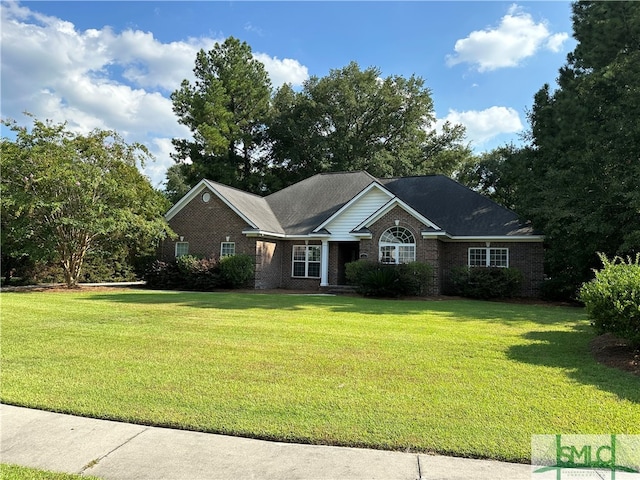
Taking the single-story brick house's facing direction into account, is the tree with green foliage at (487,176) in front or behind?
behind

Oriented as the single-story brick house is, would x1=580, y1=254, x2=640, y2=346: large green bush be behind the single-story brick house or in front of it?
in front

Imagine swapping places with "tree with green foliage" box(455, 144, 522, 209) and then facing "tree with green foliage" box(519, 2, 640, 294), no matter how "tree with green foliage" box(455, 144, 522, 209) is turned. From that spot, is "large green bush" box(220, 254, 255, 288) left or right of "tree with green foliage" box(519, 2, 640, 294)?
right

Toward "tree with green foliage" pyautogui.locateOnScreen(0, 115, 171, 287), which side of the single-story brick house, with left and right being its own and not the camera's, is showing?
right

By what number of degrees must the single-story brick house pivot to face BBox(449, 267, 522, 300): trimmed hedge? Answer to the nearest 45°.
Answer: approximately 45° to its left

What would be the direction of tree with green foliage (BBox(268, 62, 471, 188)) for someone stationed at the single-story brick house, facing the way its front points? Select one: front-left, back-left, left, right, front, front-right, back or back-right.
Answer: back

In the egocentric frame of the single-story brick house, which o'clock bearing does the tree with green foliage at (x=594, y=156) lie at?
The tree with green foliage is roughly at 10 o'clock from the single-story brick house.

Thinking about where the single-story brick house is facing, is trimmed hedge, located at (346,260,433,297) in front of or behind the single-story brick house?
in front

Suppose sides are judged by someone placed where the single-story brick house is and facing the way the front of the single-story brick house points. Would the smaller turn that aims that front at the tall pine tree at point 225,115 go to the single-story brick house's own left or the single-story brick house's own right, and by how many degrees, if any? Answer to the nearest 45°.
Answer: approximately 135° to the single-story brick house's own right

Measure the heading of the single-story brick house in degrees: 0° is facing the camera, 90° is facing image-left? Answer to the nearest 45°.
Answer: approximately 0°
